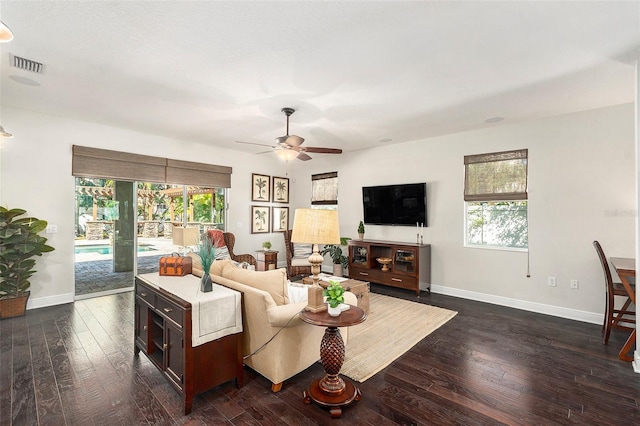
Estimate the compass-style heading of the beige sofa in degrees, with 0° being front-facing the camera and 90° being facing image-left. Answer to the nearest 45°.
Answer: approximately 225°

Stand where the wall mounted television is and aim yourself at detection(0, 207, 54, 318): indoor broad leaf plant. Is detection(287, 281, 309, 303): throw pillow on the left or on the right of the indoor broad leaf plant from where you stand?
left

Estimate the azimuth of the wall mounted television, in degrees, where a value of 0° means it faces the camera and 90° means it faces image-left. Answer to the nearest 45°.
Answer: approximately 45°

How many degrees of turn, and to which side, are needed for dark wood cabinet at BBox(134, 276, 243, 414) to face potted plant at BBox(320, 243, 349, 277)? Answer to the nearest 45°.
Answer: approximately 180°

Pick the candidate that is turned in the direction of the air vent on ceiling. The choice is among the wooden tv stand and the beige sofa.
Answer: the wooden tv stand

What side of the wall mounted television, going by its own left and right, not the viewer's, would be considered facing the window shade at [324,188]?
right

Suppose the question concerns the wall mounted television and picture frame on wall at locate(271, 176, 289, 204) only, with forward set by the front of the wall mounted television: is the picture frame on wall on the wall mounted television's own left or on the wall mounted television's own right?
on the wall mounted television's own right

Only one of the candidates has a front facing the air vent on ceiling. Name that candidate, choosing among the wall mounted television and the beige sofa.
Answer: the wall mounted television
